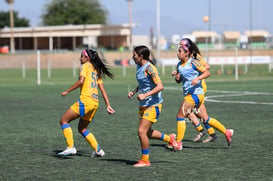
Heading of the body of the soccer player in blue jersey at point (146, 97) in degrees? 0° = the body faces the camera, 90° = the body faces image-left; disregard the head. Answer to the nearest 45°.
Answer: approximately 90°

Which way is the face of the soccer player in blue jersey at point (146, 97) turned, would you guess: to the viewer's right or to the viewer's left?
to the viewer's left

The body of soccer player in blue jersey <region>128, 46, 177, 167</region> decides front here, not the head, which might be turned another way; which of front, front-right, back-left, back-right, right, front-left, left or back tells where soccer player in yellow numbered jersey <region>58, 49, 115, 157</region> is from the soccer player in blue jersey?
front-right

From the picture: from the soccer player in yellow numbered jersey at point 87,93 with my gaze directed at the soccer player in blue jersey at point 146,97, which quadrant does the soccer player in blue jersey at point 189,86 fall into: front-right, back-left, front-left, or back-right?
front-left

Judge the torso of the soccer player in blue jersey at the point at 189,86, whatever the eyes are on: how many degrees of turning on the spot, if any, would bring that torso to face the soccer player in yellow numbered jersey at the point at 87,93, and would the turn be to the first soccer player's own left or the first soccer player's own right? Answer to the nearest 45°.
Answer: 0° — they already face them

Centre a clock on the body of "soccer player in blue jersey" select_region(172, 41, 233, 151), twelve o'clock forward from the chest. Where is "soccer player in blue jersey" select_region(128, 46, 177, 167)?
"soccer player in blue jersey" select_region(128, 46, 177, 167) is roughly at 11 o'clock from "soccer player in blue jersey" select_region(172, 41, 233, 151).

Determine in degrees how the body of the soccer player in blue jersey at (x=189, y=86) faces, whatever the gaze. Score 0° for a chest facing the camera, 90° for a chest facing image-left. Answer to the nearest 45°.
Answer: approximately 45°

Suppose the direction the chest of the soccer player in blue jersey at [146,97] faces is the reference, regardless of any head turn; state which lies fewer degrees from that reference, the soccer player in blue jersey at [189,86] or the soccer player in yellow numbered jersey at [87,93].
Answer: the soccer player in yellow numbered jersey
